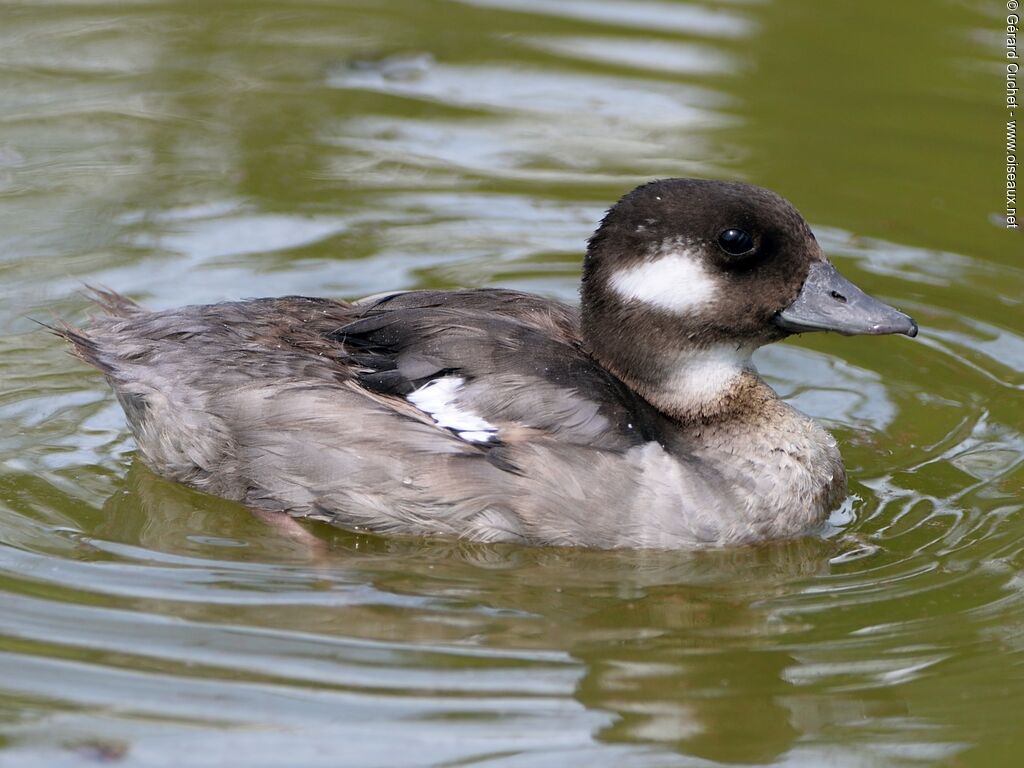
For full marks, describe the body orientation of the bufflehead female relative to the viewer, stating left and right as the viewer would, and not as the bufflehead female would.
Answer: facing to the right of the viewer
